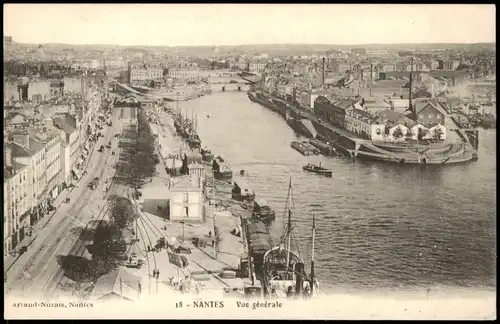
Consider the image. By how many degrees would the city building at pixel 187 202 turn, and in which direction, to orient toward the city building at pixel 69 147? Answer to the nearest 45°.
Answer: approximately 90° to its right

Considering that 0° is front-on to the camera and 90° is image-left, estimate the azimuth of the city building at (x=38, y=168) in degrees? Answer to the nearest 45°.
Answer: approximately 315°

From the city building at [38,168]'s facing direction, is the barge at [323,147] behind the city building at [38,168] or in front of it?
in front
